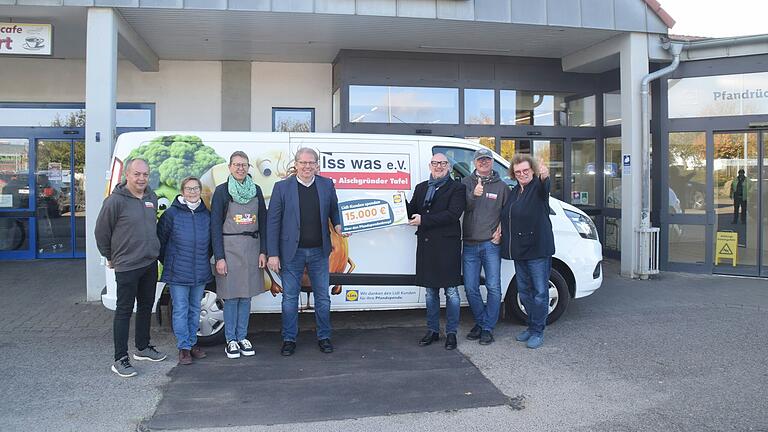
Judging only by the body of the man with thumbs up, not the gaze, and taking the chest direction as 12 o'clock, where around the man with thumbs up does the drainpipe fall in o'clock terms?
The drainpipe is roughly at 7 o'clock from the man with thumbs up.

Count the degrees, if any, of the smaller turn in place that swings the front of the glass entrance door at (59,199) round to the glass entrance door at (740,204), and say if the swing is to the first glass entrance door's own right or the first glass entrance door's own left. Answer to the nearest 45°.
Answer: approximately 45° to the first glass entrance door's own left

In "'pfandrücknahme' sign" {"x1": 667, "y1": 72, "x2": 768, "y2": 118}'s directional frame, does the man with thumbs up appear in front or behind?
in front

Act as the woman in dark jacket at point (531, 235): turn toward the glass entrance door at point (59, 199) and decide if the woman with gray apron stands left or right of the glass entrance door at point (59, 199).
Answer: left

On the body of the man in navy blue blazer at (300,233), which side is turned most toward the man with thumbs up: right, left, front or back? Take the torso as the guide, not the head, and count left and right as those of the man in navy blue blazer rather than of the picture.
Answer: left

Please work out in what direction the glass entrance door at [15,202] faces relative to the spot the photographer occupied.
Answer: facing the viewer

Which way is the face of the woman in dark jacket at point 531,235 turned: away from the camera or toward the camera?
toward the camera

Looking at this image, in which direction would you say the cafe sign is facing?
toward the camera

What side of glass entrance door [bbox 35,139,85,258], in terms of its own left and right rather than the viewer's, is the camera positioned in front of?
front

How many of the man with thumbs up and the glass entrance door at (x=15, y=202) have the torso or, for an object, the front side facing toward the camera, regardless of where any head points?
2
